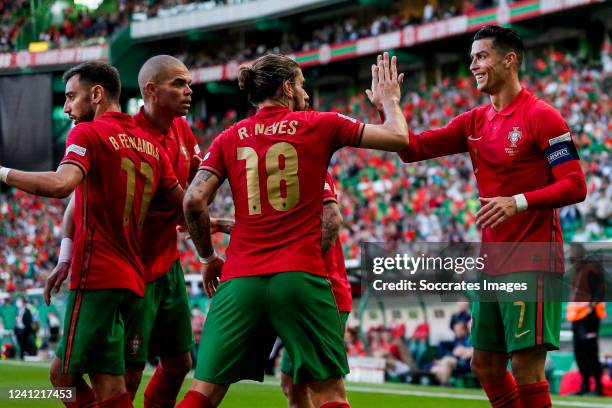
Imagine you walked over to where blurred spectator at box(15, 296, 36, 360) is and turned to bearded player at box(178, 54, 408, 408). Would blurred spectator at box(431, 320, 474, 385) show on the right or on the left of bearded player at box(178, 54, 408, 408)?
left

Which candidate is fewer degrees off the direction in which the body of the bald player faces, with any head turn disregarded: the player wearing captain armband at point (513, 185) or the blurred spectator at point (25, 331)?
the player wearing captain armband

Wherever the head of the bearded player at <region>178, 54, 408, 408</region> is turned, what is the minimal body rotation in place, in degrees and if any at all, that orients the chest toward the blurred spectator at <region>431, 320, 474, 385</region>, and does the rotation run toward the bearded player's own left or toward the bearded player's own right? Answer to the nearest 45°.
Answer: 0° — they already face them

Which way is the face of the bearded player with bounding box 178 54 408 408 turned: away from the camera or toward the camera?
away from the camera

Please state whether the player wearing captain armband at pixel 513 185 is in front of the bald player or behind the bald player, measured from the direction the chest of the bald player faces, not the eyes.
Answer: in front

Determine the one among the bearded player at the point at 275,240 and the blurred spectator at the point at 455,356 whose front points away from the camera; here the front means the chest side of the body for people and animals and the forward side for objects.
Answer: the bearded player

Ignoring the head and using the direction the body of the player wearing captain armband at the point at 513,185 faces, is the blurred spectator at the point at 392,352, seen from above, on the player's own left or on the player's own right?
on the player's own right

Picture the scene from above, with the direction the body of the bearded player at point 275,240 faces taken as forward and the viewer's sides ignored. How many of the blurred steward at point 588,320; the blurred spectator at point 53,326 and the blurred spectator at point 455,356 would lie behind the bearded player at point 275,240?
0

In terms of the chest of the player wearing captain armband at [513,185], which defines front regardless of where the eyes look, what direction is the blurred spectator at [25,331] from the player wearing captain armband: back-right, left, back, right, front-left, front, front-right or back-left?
right

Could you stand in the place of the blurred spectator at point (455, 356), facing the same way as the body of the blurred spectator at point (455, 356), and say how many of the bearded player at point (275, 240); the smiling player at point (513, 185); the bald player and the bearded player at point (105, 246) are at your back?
0

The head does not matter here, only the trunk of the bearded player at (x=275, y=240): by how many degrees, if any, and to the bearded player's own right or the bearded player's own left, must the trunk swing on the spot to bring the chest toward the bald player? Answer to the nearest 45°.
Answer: approximately 45° to the bearded player's own left

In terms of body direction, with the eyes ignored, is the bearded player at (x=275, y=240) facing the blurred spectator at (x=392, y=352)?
yes

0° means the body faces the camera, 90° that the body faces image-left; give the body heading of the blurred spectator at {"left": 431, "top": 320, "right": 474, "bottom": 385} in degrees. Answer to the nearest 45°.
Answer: approximately 45°

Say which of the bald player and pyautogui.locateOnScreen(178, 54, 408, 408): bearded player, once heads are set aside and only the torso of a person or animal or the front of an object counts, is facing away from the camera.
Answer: the bearded player

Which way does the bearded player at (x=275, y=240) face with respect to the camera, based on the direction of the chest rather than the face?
away from the camera

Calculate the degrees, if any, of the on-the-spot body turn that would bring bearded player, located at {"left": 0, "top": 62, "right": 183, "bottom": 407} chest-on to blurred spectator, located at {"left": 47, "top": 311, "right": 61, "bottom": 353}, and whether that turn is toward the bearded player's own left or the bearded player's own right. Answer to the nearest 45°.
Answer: approximately 45° to the bearded player's own right

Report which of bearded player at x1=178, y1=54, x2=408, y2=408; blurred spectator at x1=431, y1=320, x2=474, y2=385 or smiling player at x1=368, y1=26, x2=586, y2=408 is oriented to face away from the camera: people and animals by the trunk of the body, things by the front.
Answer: bearded player at x1=178, y1=54, x2=408, y2=408

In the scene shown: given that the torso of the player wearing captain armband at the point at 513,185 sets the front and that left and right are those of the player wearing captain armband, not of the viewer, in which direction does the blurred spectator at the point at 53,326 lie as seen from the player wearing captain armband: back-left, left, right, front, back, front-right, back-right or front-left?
right

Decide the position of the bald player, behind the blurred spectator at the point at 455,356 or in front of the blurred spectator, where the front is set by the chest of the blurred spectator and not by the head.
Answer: in front
